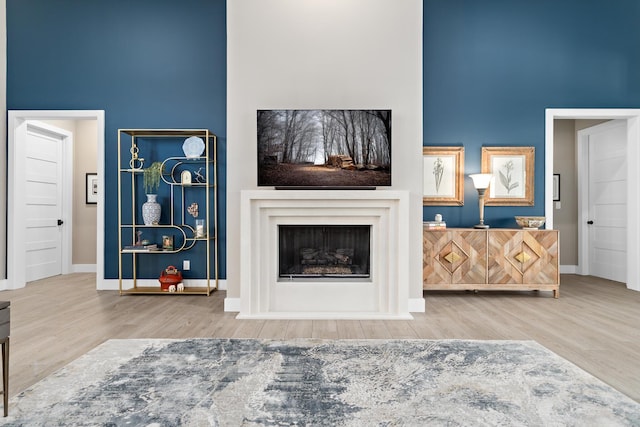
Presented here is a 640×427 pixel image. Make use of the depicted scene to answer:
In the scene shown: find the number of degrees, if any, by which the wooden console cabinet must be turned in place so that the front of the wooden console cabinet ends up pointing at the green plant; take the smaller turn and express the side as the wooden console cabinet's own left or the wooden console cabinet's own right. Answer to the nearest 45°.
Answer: approximately 90° to the wooden console cabinet's own right

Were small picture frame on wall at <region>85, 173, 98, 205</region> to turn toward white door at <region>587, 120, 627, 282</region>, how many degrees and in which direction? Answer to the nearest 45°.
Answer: approximately 45° to its left

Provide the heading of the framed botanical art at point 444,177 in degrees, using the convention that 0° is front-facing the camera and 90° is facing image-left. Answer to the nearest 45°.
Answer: approximately 0°

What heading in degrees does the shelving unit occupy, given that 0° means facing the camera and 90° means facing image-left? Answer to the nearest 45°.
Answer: approximately 0°

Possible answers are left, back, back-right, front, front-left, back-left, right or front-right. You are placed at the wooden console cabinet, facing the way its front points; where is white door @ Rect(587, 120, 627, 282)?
back-left

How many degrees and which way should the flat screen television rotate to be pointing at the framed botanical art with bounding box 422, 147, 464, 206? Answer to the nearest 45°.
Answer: approximately 135° to its left

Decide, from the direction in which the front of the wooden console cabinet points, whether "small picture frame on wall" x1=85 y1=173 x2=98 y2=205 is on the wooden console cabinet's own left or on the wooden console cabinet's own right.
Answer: on the wooden console cabinet's own right
